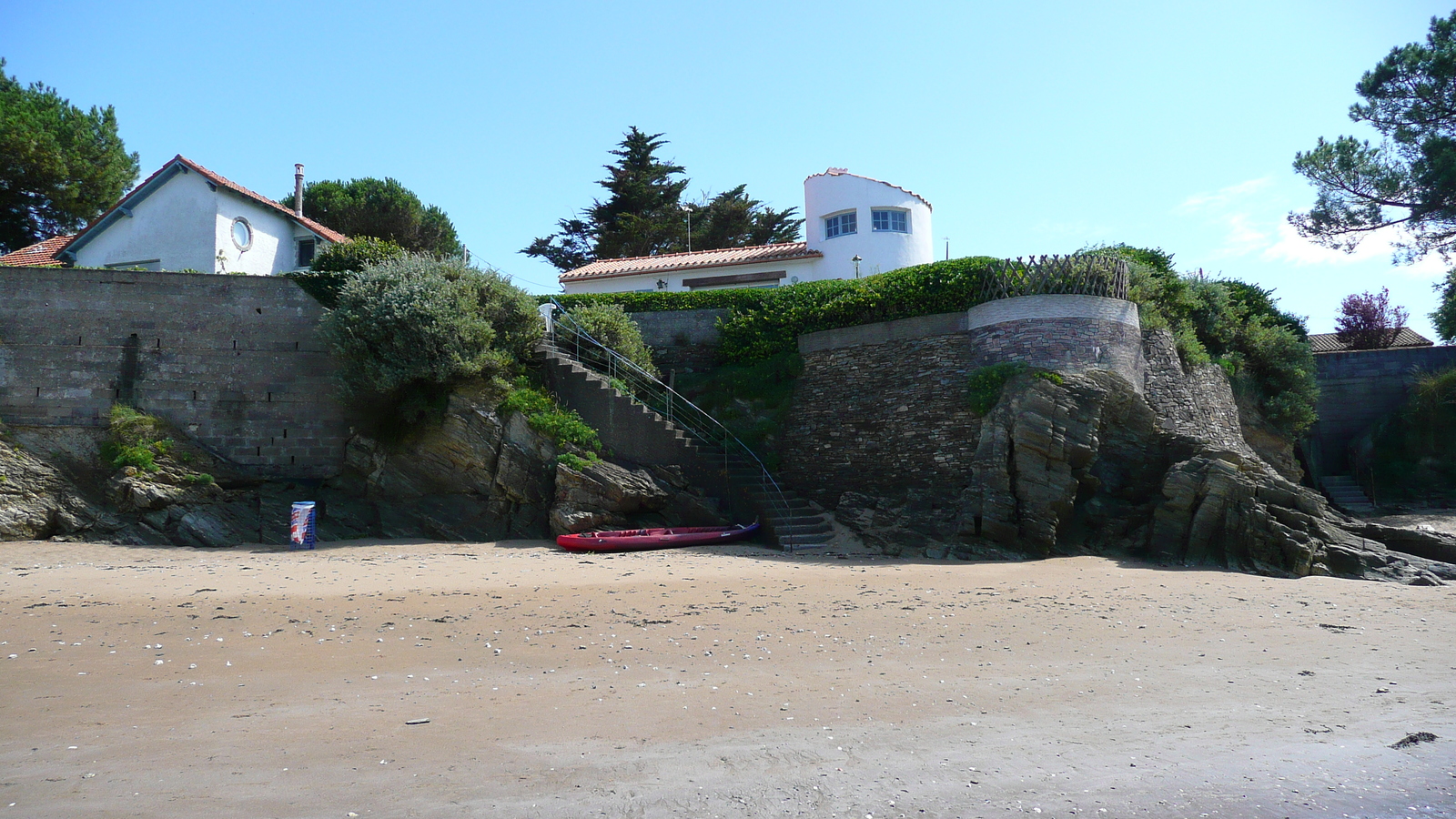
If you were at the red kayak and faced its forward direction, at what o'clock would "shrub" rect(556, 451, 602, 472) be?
The shrub is roughly at 7 o'clock from the red kayak.

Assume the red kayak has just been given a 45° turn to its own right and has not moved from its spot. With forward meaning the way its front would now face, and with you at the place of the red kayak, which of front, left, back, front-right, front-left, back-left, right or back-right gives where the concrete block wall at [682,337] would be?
back-left

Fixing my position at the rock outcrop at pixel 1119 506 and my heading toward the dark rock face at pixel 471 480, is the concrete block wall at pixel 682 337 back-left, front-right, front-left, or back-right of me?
front-right

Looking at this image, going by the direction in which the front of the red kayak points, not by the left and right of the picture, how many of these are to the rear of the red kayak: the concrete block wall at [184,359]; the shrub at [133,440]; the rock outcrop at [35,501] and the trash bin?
4

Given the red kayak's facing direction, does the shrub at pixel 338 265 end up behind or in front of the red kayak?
behind

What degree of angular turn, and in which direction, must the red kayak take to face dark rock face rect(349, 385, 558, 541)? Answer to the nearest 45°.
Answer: approximately 135° to its left

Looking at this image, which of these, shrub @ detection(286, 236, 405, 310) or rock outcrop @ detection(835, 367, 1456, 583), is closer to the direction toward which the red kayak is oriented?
the rock outcrop

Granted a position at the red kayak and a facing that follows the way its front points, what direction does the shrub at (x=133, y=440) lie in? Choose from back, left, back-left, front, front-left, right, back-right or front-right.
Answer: back

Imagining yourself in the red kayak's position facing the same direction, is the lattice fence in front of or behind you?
in front

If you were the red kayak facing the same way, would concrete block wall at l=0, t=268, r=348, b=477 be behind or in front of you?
behind

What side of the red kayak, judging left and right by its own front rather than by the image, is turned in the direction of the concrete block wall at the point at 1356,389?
front

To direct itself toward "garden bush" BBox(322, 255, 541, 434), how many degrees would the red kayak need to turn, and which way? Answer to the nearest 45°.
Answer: approximately 180°

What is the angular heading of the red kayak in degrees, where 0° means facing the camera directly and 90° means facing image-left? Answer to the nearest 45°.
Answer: approximately 270°

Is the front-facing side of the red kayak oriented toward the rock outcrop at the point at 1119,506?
yes

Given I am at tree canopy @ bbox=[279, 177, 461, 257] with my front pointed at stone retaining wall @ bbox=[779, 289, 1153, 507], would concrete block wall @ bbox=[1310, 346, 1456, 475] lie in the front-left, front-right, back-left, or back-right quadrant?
front-left

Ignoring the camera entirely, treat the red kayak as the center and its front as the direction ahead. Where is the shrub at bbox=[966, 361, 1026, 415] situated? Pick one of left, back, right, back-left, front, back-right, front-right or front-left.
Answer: front

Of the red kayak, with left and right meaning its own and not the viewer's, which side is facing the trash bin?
back
